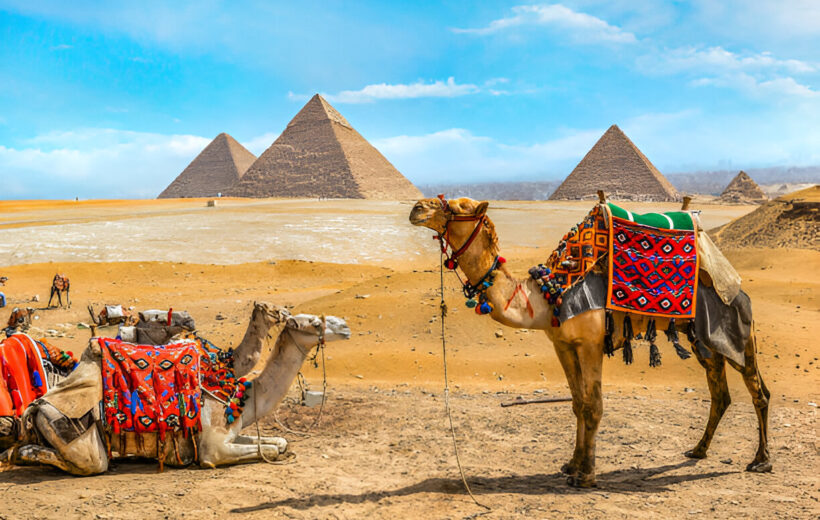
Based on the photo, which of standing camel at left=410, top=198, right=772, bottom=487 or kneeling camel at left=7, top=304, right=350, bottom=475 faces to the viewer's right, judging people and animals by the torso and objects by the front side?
the kneeling camel

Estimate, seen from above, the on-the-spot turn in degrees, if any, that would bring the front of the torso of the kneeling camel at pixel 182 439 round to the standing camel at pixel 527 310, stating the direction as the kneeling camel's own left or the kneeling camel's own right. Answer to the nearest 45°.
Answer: approximately 45° to the kneeling camel's own right

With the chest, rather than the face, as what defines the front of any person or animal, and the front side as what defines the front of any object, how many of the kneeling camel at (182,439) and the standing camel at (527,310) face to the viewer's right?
1

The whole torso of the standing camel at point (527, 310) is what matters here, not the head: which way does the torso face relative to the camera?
to the viewer's left

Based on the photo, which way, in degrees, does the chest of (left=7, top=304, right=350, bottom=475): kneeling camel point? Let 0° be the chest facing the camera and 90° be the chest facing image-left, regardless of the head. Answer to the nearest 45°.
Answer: approximately 270°

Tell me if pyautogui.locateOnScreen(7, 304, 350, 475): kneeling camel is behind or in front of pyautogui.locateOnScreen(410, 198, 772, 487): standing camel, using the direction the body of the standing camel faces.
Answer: in front
